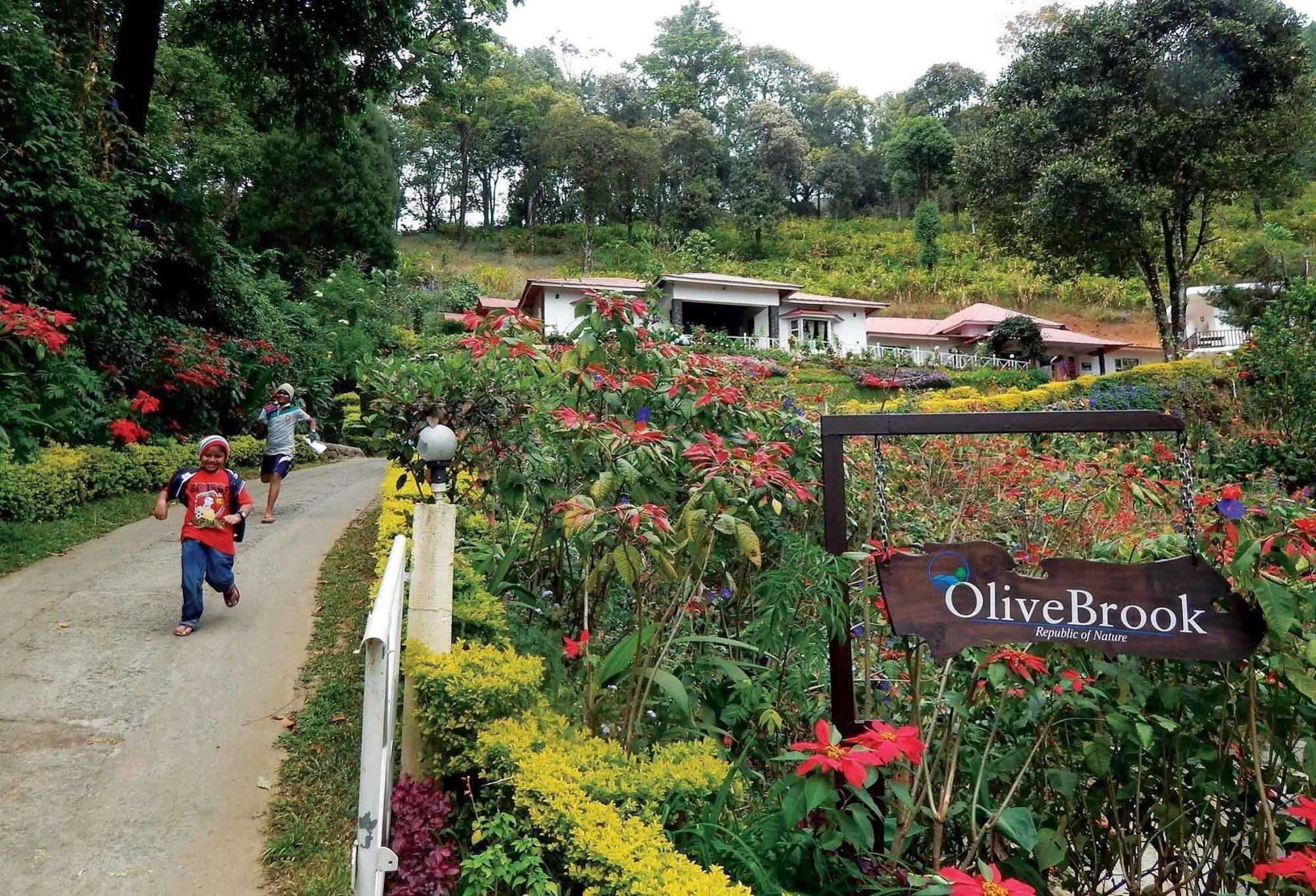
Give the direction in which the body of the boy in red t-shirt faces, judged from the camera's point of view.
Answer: toward the camera

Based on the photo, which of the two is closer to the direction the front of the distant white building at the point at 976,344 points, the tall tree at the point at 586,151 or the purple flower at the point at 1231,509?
the purple flower

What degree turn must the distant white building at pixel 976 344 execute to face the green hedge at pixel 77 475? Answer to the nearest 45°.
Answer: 0° — it already faces it

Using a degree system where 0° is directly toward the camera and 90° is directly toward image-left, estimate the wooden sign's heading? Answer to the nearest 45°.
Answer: approximately 0°

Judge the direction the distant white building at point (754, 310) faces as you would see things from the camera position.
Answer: facing the viewer

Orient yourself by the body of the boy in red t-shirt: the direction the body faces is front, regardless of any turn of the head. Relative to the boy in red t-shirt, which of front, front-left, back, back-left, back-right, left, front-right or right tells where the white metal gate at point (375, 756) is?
front

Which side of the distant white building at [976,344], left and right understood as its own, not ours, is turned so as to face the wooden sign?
front

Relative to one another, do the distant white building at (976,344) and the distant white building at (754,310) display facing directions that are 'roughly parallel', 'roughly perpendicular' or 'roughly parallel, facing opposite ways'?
roughly parallel

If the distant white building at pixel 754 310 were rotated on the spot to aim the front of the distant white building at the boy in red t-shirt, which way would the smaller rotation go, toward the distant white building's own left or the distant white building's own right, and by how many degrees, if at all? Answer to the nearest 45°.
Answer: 0° — it already faces them

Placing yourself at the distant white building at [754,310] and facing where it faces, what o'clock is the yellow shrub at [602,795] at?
The yellow shrub is roughly at 12 o'clock from the distant white building.

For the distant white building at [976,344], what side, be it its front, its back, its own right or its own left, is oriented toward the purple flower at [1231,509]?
front
